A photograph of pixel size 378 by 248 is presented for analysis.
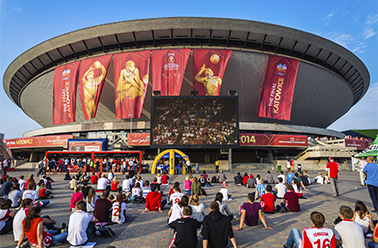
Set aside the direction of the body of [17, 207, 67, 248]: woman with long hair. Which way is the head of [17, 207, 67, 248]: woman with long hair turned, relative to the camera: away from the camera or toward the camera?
away from the camera

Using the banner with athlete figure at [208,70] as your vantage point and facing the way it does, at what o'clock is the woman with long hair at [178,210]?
The woman with long hair is roughly at 12 o'clock from the banner with athlete figure.

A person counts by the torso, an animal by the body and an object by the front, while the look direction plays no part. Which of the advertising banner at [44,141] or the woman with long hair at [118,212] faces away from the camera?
the woman with long hair

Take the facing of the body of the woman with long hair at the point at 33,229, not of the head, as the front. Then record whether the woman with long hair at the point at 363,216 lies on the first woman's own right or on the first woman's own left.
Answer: on the first woman's own right

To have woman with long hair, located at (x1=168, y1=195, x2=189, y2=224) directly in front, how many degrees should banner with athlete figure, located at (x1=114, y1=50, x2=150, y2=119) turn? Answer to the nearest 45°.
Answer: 0° — it already faces them

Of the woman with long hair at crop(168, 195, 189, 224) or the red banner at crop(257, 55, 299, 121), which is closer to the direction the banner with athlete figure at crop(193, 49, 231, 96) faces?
the woman with long hair

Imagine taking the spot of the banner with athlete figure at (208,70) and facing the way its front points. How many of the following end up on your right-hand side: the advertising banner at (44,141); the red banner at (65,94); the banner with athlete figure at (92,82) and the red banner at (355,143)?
3

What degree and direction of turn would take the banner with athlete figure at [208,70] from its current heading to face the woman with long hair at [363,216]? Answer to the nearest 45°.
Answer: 0° — it already faces them

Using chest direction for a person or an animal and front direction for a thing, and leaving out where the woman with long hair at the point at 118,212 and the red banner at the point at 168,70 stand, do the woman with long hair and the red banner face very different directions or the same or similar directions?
very different directions

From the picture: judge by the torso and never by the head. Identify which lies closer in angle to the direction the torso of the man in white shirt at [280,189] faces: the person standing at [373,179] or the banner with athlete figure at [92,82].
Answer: the banner with athlete figure
